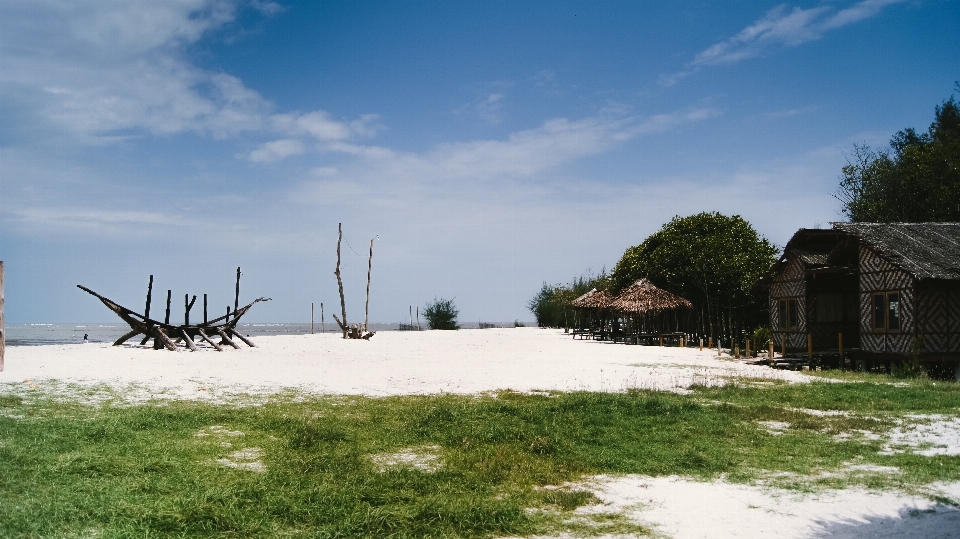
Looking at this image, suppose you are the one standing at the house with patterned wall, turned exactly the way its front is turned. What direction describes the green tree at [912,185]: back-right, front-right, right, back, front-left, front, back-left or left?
back-right

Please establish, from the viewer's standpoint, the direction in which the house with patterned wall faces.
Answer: facing the viewer and to the left of the viewer

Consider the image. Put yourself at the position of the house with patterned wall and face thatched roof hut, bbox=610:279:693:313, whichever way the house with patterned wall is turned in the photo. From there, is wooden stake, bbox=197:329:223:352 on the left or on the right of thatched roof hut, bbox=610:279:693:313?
left

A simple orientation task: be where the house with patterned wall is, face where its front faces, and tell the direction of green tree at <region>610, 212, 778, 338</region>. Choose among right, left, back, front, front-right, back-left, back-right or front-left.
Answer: right

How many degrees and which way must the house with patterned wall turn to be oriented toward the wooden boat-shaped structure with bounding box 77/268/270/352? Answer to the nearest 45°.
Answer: approximately 45° to its right

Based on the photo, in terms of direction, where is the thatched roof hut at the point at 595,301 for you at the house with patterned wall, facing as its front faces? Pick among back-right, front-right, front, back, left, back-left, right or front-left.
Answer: right

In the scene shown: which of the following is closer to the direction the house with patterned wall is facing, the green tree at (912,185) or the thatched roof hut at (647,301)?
the thatched roof hut

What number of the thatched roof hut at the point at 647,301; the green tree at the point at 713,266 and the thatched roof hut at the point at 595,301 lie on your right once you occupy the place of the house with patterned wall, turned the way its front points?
3

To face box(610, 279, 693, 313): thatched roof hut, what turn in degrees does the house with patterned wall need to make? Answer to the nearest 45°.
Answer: approximately 90° to its right
